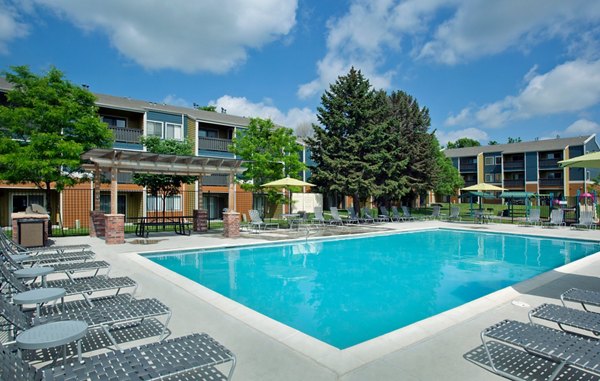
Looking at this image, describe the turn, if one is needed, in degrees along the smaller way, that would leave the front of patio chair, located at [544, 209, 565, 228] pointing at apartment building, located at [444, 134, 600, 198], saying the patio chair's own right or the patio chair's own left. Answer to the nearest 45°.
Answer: approximately 135° to the patio chair's own right

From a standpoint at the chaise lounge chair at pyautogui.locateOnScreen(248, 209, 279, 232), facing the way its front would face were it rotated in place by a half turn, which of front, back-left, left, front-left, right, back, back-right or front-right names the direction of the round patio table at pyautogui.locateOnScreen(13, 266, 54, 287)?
left

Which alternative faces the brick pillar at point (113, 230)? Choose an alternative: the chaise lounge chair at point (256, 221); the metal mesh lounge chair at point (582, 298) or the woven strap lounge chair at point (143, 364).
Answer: the metal mesh lounge chair at point (582, 298)

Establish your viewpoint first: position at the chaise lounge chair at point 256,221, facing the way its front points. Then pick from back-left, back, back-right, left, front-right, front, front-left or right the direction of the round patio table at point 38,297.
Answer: right

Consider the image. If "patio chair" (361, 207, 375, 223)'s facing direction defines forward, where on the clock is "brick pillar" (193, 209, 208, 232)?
The brick pillar is roughly at 3 o'clock from the patio chair.

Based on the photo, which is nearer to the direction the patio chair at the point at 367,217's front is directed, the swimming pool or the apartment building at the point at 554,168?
the swimming pool

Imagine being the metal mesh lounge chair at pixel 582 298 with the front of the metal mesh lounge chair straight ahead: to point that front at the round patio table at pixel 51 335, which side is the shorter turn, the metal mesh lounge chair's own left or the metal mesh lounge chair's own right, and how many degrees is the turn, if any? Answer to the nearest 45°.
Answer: approximately 45° to the metal mesh lounge chair's own left

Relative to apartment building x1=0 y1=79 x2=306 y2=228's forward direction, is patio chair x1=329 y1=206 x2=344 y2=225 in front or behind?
in front

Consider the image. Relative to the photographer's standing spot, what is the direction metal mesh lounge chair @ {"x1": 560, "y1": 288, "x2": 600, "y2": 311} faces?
facing to the left of the viewer

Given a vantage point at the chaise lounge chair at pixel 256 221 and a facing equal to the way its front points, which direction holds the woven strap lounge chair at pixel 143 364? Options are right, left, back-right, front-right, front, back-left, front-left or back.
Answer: right

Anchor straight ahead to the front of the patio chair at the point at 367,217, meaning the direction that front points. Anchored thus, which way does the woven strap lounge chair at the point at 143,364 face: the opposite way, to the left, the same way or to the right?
to the left

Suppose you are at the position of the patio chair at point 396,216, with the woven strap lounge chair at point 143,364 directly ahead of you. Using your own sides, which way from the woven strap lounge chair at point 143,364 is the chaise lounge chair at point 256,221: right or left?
right
